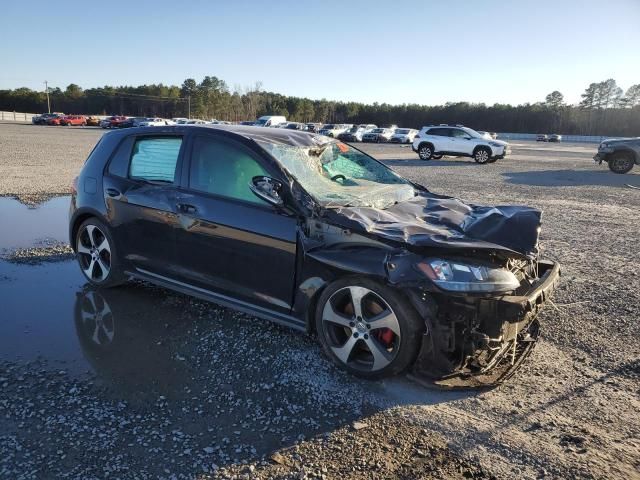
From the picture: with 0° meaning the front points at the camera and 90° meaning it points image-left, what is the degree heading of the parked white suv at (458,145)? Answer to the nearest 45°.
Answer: approximately 270°

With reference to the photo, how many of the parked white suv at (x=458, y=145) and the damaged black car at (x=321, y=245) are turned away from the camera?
0

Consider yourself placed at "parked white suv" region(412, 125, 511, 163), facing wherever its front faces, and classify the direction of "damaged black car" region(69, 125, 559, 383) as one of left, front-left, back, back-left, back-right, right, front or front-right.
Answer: right

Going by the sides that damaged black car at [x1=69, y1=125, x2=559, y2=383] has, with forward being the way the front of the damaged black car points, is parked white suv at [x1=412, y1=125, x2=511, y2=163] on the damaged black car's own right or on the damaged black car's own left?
on the damaged black car's own left
